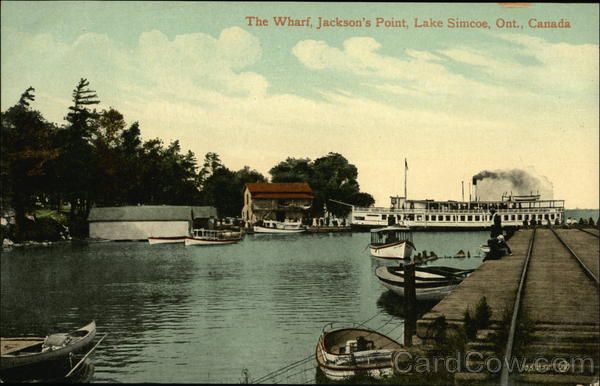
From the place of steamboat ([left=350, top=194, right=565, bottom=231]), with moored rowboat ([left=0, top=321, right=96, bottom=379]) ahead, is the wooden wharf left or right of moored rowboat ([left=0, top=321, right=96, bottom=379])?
left

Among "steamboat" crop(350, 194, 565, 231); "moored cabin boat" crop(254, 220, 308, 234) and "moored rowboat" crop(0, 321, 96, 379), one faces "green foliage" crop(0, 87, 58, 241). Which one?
the steamboat

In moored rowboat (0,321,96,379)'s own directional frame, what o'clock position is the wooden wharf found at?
The wooden wharf is roughly at 1 o'clock from the moored rowboat.

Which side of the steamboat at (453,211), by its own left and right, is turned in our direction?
left

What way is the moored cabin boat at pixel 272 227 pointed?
to the viewer's left

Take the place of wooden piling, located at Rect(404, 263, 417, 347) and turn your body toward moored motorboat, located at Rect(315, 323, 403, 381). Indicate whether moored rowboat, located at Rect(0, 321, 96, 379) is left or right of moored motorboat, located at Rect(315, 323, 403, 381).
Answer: right

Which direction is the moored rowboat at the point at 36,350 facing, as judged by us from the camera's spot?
facing to the right of the viewer

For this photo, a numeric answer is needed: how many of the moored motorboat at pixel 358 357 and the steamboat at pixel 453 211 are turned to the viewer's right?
1
